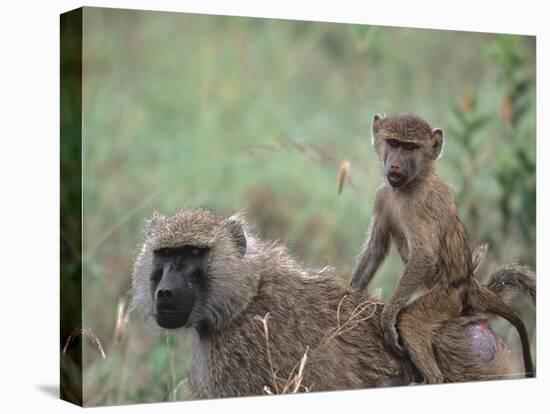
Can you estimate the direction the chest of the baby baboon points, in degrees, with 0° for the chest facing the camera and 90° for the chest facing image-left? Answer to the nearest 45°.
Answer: approximately 45°
